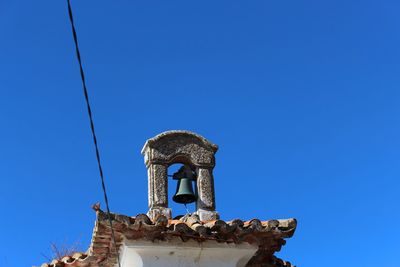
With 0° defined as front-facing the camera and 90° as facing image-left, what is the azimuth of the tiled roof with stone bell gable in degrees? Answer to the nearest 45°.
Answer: approximately 0°
